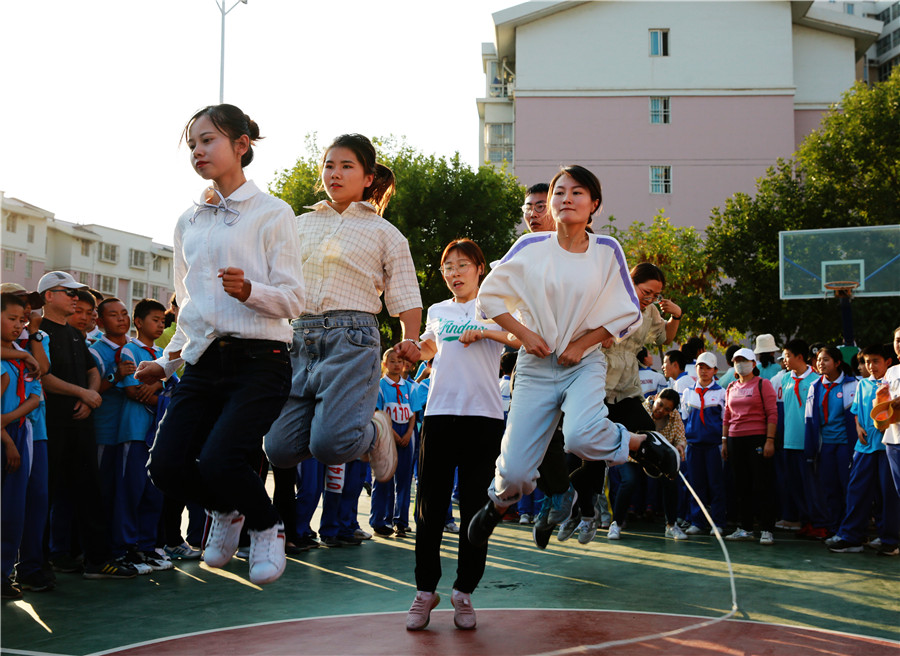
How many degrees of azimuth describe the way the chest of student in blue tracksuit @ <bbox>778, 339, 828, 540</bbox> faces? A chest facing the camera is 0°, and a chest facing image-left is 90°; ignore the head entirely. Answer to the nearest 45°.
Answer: approximately 45°

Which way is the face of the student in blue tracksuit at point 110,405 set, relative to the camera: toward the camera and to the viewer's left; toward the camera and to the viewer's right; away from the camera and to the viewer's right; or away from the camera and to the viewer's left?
toward the camera and to the viewer's right

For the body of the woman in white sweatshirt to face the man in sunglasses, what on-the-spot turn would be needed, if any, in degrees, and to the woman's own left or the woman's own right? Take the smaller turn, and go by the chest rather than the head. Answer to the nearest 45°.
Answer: approximately 135° to the woman's own right

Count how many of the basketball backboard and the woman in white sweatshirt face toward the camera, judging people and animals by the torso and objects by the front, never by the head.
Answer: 2

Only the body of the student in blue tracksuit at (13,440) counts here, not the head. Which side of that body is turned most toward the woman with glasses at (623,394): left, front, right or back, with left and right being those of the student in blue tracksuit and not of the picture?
front

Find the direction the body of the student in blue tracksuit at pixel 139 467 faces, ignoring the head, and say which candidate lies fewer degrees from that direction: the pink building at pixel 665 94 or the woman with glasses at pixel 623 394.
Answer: the woman with glasses
